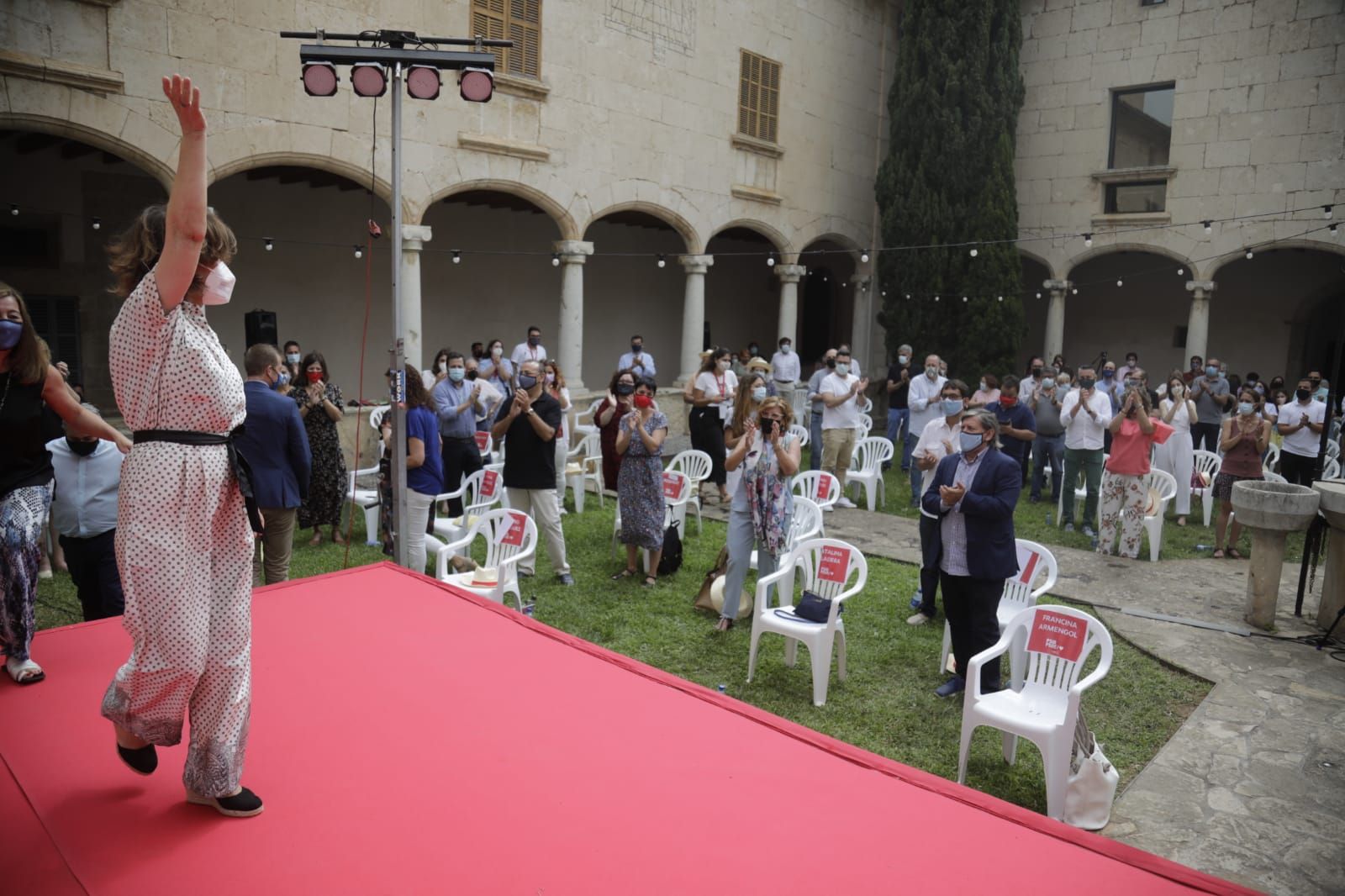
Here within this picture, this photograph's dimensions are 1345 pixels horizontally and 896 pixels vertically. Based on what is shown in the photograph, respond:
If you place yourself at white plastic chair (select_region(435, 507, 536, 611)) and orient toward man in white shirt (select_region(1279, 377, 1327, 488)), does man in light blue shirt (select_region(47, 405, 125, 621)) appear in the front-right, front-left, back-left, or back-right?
back-right

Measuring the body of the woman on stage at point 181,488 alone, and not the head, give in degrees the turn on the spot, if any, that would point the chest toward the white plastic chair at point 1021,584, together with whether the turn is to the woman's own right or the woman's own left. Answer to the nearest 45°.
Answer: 0° — they already face it

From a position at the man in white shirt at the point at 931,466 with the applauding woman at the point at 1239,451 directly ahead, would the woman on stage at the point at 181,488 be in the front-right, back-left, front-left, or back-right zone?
back-right

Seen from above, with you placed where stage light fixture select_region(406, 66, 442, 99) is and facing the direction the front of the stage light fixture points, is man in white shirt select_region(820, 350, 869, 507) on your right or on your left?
on your left

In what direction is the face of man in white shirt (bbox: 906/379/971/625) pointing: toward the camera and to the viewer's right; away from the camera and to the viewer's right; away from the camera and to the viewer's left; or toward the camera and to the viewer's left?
toward the camera and to the viewer's left

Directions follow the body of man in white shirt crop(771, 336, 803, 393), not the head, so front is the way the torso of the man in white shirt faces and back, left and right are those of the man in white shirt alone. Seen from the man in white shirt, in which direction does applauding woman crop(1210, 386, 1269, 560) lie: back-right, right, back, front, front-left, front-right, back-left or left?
front-left

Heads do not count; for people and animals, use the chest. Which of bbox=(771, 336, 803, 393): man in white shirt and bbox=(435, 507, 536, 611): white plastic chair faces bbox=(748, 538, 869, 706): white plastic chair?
the man in white shirt

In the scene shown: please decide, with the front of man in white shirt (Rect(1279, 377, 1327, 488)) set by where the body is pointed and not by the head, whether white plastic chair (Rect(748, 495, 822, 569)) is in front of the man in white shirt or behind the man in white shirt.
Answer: in front

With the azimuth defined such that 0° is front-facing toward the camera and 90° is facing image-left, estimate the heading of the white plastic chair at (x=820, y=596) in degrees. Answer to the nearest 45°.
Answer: approximately 45°

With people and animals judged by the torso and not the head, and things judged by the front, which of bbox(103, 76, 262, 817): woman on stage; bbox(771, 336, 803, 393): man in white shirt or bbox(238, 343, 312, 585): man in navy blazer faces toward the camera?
the man in white shirt

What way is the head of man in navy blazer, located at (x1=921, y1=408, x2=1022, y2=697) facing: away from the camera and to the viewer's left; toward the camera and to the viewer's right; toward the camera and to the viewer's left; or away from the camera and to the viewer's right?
toward the camera and to the viewer's left

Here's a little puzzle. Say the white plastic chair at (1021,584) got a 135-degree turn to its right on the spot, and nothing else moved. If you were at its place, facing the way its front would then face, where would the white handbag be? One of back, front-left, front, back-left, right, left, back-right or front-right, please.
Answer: back

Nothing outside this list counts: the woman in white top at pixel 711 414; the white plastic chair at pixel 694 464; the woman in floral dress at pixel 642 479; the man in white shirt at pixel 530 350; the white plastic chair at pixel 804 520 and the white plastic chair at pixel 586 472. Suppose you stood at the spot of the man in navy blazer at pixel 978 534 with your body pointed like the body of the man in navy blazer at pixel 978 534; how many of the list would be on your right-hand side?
6

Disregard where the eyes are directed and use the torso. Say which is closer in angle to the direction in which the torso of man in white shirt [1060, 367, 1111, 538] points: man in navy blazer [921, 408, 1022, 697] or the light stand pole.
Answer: the man in navy blazer

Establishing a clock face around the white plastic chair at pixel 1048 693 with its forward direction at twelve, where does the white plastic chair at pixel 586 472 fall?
the white plastic chair at pixel 586 472 is roughly at 3 o'clock from the white plastic chair at pixel 1048 693.

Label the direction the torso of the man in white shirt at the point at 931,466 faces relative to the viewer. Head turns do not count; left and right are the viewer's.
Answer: facing the viewer and to the left of the viewer

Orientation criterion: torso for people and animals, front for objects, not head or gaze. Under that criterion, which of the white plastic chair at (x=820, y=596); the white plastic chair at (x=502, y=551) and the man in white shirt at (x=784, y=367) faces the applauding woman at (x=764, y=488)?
the man in white shirt
